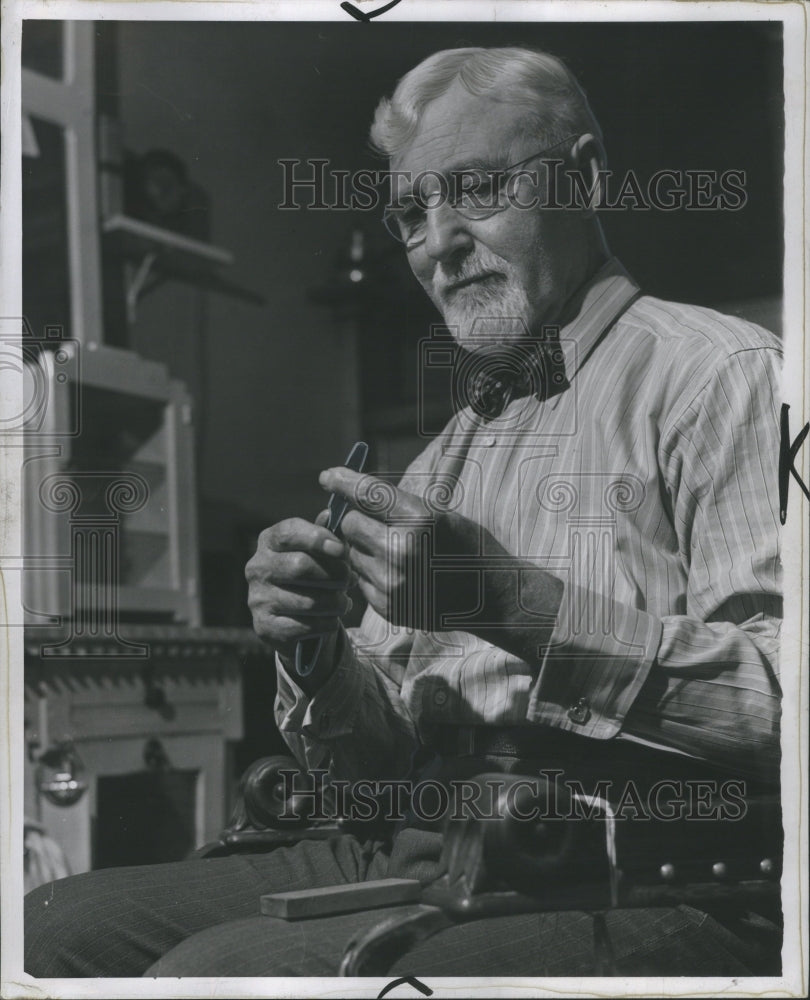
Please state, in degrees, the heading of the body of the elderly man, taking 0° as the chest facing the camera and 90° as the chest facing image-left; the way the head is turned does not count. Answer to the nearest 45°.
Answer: approximately 45°

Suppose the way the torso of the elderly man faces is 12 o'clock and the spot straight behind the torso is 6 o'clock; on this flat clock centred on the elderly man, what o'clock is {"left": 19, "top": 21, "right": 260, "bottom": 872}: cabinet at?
The cabinet is roughly at 2 o'clock from the elderly man.
